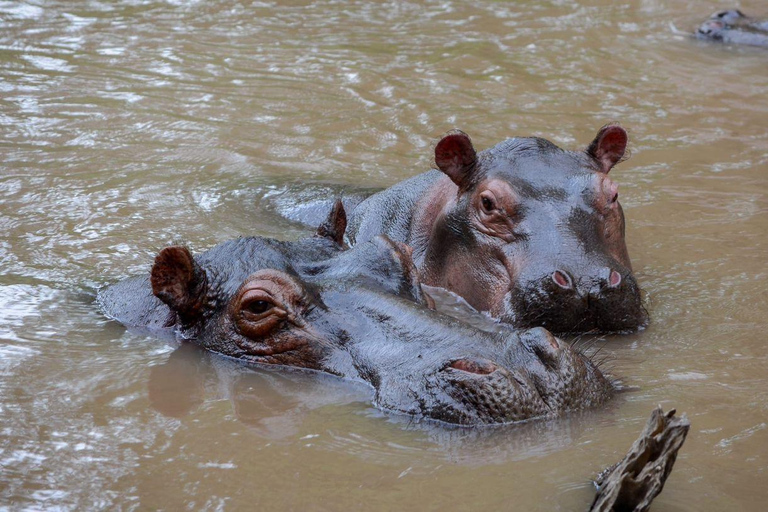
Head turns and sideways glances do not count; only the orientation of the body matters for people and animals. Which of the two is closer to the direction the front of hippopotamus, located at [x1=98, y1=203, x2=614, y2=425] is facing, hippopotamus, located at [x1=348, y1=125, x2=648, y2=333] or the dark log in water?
the dark log in water

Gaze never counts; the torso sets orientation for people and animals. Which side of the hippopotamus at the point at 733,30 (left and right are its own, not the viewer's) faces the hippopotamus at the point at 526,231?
left

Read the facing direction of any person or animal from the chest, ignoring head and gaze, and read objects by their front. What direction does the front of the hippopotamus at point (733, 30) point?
to the viewer's left

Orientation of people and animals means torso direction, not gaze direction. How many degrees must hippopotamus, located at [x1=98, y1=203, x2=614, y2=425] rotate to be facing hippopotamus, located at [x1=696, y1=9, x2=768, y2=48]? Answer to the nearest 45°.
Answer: approximately 90° to its left

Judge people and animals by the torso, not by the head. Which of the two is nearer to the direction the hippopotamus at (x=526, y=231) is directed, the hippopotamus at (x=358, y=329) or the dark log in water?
the dark log in water

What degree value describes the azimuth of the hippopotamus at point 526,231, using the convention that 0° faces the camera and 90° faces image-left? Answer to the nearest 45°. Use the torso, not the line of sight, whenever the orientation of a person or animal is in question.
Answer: approximately 315°

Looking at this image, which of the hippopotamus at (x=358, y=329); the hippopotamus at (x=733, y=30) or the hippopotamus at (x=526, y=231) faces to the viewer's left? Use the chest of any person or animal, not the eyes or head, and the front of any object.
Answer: the hippopotamus at (x=733, y=30)

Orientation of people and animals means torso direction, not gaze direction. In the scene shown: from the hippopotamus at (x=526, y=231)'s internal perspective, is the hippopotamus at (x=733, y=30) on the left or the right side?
on its left

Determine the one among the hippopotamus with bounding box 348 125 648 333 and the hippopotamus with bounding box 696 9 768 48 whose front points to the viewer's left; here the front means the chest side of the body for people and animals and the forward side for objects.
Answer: the hippopotamus with bounding box 696 9 768 48
